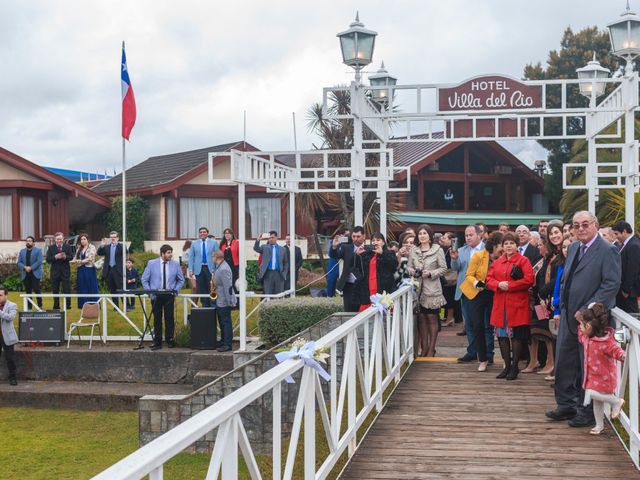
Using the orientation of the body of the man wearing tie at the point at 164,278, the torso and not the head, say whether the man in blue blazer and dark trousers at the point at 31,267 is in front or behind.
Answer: behind

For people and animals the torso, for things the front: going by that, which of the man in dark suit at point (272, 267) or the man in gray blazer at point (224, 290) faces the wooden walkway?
the man in dark suit

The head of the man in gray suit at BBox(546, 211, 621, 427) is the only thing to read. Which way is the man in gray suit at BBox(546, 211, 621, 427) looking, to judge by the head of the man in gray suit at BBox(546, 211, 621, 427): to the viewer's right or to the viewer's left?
to the viewer's left

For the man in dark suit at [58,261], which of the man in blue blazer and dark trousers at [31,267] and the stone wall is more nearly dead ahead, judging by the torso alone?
the stone wall

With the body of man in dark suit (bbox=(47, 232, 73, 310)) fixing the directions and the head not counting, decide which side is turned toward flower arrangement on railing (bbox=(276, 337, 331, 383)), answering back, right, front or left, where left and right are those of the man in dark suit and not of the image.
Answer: front

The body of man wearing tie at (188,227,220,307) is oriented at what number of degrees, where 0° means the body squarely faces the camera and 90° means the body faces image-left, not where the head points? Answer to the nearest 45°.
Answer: approximately 0°

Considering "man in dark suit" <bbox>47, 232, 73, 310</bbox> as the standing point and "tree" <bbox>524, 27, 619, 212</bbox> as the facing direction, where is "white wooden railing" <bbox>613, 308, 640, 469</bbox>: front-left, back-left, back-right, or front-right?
back-right

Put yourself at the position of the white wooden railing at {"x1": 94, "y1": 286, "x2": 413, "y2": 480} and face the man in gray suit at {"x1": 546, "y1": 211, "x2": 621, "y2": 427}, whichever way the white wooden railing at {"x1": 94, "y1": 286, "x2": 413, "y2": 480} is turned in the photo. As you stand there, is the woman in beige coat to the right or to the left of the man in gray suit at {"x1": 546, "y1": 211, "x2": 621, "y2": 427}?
left

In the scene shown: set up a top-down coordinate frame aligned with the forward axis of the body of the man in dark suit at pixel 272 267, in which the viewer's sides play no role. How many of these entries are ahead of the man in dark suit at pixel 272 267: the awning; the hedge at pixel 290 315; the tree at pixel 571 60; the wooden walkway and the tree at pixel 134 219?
2
